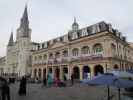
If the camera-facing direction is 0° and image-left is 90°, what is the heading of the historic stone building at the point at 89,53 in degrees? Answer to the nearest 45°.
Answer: approximately 45°
